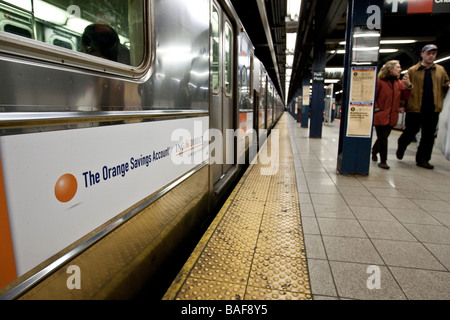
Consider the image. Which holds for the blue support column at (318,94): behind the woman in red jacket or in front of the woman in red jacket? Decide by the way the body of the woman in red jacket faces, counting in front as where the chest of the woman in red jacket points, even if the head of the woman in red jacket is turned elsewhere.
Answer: behind

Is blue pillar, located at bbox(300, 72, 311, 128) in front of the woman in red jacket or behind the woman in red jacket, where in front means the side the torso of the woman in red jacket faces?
behind

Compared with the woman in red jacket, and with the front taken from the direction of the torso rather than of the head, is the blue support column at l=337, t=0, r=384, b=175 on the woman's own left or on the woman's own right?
on the woman's own right

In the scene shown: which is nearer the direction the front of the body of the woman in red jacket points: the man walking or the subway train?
the subway train

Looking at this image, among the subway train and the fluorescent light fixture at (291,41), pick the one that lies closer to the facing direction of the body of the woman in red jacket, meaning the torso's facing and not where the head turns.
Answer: the subway train

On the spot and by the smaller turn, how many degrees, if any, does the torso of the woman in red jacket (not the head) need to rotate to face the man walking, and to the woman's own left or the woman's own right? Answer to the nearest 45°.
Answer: approximately 90° to the woman's own left

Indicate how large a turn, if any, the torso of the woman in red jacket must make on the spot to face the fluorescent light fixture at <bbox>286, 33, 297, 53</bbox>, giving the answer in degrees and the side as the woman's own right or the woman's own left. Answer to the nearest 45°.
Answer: approximately 180°
